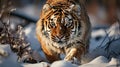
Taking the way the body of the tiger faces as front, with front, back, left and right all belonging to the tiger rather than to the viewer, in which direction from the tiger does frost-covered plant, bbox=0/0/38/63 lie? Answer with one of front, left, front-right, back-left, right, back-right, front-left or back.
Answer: right

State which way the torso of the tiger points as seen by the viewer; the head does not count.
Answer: toward the camera
